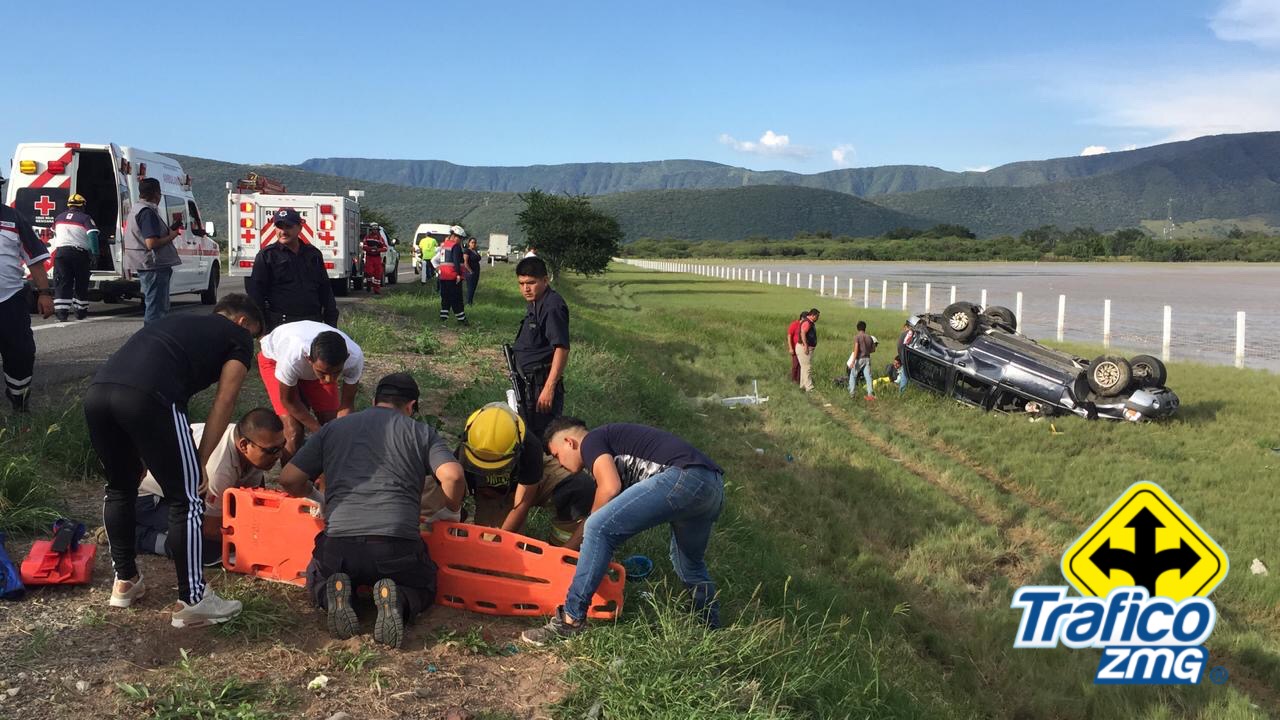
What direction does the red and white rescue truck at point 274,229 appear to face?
away from the camera

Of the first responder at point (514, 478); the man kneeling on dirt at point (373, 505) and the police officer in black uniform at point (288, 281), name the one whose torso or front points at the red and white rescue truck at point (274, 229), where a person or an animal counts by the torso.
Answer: the man kneeling on dirt

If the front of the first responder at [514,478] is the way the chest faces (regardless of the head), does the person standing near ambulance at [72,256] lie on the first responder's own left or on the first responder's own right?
on the first responder's own right

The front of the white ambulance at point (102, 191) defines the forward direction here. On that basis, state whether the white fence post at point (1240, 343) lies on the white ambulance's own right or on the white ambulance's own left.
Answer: on the white ambulance's own right

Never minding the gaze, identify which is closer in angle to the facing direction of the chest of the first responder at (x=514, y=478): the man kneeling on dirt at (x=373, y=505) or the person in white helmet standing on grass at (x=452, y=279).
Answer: the man kneeling on dirt

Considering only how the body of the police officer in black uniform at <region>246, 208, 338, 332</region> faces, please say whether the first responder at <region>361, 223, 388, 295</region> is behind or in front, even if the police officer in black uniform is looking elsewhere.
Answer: behind

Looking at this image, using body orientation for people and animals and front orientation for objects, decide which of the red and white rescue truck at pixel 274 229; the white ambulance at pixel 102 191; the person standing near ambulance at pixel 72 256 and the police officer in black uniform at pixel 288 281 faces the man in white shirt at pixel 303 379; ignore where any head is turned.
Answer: the police officer in black uniform

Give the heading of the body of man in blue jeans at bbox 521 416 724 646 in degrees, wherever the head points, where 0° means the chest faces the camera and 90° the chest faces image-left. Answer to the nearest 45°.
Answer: approximately 90°

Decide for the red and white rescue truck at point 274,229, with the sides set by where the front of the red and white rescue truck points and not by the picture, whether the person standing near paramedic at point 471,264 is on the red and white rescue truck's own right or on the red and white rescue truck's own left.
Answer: on the red and white rescue truck's own right

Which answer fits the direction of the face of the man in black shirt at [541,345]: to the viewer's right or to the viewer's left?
to the viewer's left

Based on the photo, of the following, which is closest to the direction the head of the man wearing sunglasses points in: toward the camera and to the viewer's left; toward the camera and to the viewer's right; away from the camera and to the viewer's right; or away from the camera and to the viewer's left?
toward the camera and to the viewer's right

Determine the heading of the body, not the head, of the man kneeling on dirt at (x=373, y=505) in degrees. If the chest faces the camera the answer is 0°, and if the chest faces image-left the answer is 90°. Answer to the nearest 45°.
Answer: approximately 180°

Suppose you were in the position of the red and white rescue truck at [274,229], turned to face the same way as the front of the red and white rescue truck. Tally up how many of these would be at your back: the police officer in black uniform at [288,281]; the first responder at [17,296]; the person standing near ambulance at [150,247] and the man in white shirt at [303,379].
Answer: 4
